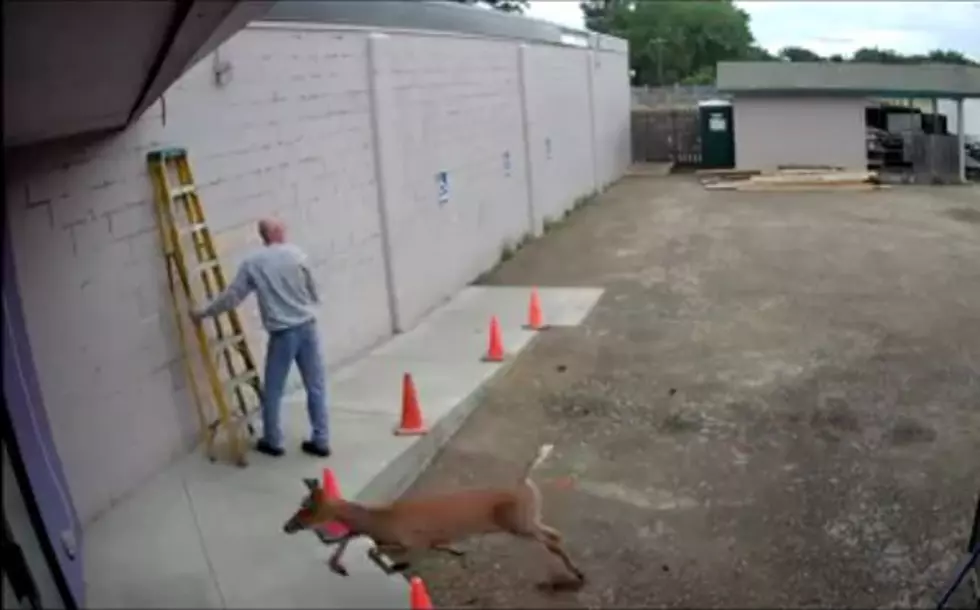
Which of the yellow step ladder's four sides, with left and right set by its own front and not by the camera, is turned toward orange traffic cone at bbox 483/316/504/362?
left

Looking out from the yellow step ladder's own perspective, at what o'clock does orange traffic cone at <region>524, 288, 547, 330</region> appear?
The orange traffic cone is roughly at 9 o'clock from the yellow step ladder.

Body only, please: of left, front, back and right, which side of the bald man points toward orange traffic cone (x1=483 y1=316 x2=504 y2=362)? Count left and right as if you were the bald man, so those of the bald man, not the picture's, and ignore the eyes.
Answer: right

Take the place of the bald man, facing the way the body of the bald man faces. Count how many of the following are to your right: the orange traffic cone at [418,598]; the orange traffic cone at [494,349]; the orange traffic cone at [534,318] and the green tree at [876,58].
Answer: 3

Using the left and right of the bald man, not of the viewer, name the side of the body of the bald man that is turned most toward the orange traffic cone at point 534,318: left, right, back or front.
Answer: right

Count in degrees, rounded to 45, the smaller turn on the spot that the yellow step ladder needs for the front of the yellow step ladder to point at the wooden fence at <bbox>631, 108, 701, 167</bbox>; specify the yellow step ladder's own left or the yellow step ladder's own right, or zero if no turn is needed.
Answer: approximately 90° to the yellow step ladder's own left

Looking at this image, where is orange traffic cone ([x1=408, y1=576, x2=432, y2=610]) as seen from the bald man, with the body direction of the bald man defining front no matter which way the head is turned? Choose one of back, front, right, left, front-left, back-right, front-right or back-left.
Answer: back-left

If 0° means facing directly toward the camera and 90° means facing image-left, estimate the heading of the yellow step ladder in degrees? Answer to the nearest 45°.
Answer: approximately 315°

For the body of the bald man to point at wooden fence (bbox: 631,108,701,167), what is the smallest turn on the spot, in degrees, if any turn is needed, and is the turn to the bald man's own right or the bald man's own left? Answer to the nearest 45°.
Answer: approximately 90° to the bald man's own right

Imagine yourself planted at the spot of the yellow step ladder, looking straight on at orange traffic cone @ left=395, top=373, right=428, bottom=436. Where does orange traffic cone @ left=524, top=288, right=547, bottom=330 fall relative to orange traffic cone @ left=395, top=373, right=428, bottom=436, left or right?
left

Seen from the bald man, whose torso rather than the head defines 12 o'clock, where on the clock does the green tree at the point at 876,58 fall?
The green tree is roughly at 3 o'clock from the bald man.
